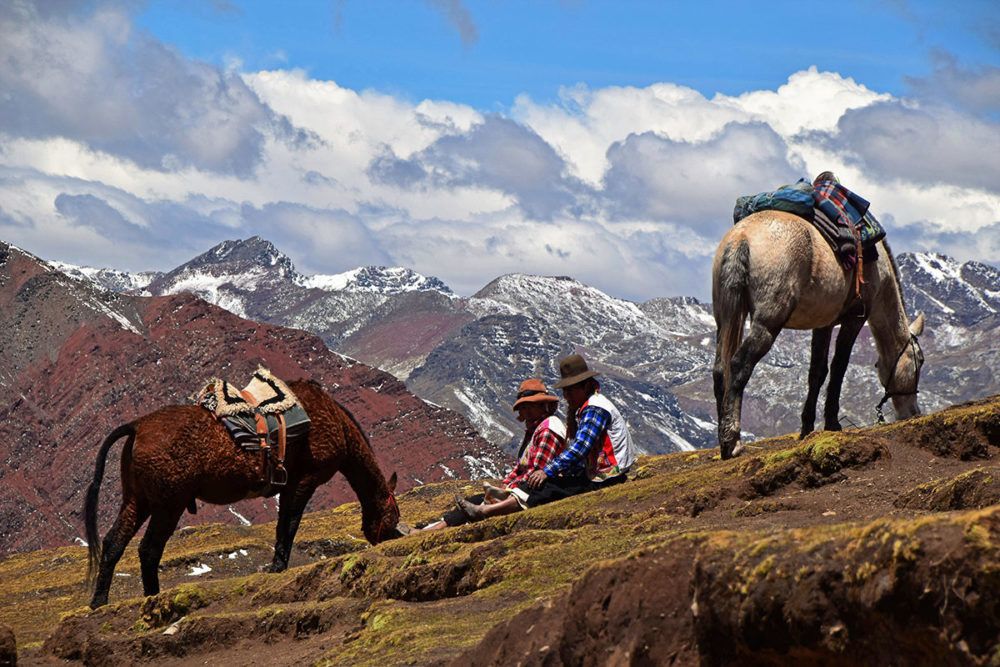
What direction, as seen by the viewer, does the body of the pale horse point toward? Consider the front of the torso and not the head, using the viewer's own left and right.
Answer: facing away from the viewer and to the right of the viewer

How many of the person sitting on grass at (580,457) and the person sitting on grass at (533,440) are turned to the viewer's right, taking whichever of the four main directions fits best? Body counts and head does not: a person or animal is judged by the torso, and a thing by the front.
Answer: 0

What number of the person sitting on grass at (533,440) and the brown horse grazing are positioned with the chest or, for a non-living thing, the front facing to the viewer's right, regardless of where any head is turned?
1

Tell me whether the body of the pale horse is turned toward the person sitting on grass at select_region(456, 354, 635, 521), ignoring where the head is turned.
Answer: no

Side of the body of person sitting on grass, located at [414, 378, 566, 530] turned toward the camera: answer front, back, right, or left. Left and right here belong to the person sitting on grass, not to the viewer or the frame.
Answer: left

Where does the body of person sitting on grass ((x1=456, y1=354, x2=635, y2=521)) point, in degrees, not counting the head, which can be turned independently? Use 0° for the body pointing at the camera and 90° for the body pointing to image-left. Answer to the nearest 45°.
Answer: approximately 90°

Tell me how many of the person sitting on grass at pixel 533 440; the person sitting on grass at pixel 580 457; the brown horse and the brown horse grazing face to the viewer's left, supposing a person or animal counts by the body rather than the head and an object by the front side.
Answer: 2

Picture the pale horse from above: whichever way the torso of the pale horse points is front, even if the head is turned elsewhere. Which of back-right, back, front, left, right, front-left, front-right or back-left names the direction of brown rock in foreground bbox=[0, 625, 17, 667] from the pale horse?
back
